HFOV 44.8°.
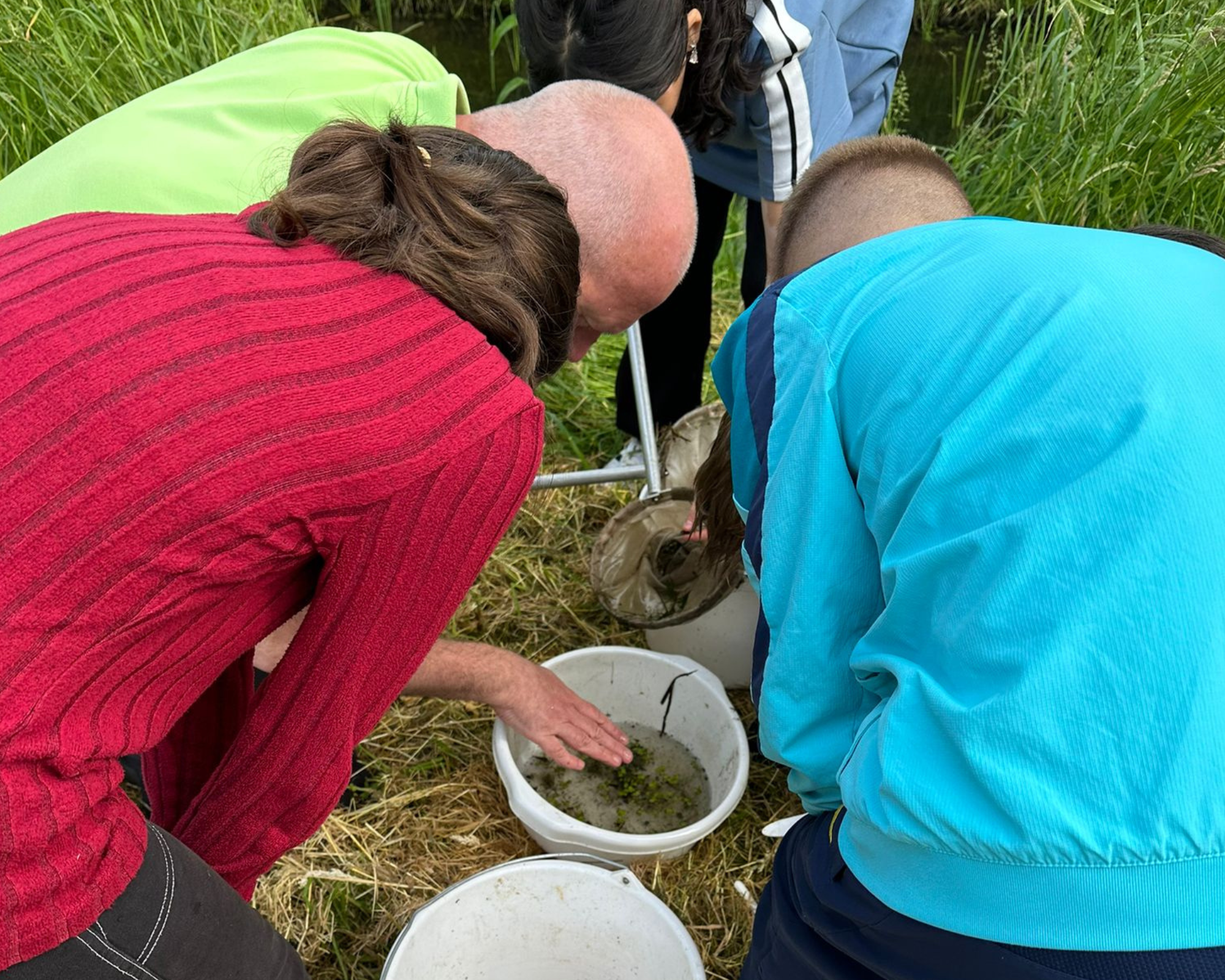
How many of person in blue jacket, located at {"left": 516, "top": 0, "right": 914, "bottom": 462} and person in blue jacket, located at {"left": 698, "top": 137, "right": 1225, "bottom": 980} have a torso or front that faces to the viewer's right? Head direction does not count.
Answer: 0

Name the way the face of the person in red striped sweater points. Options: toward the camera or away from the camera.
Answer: away from the camera

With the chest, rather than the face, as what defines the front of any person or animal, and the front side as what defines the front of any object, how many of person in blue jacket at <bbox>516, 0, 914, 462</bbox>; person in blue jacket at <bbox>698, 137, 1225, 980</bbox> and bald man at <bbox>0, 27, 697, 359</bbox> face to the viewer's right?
1

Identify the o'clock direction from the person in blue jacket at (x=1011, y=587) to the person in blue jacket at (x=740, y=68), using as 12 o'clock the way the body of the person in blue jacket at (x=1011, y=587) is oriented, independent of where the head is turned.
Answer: the person in blue jacket at (x=740, y=68) is roughly at 1 o'clock from the person in blue jacket at (x=1011, y=587).

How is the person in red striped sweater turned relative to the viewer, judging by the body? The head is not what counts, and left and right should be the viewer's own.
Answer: facing away from the viewer and to the right of the viewer

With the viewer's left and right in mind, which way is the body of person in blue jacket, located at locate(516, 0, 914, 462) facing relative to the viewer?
facing the viewer and to the left of the viewer

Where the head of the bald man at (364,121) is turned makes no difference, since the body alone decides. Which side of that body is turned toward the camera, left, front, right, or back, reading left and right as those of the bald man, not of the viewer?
right

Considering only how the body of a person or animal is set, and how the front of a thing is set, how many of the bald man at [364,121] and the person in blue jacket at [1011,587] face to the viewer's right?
1

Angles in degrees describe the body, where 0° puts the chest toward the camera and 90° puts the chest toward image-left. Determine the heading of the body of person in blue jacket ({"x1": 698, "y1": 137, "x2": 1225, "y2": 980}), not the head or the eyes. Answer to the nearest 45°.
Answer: approximately 135°

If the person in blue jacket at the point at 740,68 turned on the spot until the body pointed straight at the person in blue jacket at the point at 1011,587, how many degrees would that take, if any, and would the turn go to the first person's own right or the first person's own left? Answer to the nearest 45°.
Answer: approximately 45° to the first person's own left
